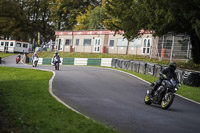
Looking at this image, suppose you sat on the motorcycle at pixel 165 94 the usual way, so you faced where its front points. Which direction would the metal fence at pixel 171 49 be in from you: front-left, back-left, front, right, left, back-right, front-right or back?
back-left

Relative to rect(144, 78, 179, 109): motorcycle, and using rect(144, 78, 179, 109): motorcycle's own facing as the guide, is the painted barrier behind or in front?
behind

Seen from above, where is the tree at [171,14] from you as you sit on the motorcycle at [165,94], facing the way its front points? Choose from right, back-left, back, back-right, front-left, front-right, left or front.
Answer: back-left

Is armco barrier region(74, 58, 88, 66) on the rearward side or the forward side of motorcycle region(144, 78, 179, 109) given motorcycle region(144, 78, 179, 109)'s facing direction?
on the rearward side

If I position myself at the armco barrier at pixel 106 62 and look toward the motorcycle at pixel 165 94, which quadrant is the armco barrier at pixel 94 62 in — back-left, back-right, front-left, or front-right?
back-right
